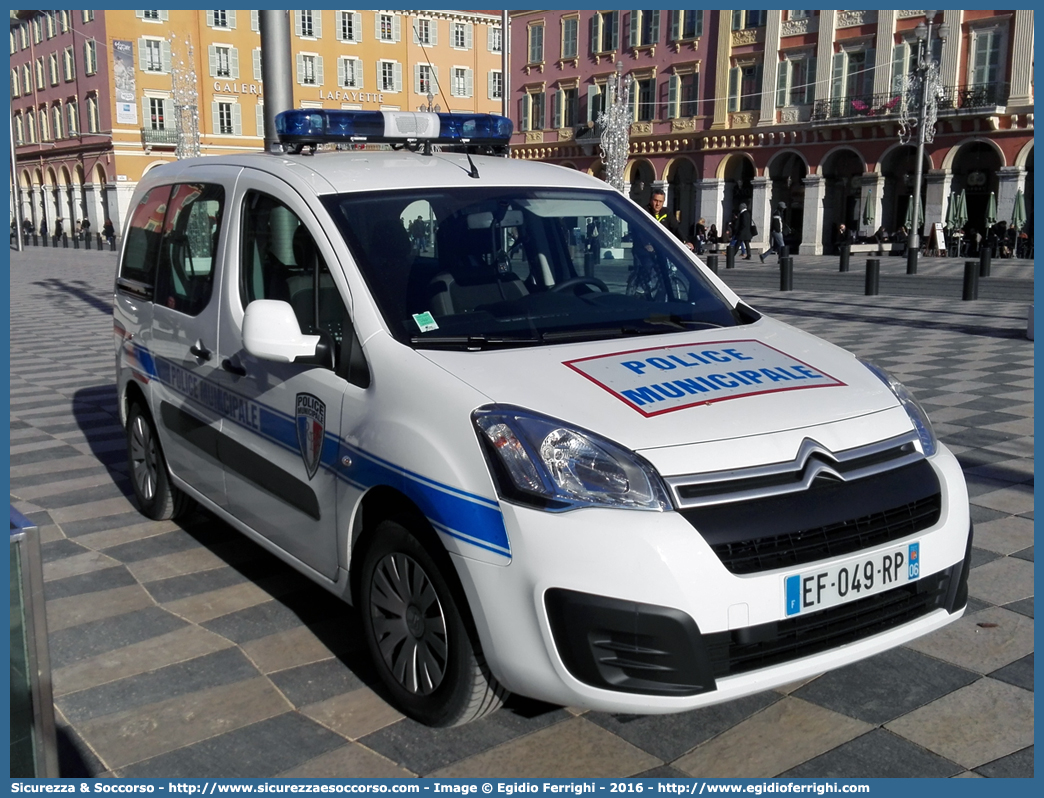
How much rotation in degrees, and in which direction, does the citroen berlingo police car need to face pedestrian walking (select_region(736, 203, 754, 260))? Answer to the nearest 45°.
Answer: approximately 135° to its left

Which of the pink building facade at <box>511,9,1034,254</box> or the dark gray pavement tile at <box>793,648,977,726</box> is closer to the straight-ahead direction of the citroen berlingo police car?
the dark gray pavement tile

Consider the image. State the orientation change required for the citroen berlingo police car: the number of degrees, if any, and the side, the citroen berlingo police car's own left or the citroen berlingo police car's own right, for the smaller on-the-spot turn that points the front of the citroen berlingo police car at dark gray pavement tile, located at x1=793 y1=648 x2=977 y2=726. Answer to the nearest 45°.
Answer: approximately 45° to the citroen berlingo police car's own left

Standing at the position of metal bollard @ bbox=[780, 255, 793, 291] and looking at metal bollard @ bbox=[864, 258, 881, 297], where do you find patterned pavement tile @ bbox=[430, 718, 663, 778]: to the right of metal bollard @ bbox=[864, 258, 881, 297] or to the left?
right

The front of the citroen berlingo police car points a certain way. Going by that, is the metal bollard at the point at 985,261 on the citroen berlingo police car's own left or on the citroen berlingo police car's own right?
on the citroen berlingo police car's own left

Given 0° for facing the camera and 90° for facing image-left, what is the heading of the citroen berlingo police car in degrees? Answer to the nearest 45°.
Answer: approximately 315°

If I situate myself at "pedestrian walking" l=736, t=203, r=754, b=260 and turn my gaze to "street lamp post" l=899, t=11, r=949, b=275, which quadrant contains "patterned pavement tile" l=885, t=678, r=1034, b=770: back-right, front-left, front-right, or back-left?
front-right

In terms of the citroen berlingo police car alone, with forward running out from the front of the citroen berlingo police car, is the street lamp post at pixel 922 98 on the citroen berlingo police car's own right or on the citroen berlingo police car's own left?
on the citroen berlingo police car's own left

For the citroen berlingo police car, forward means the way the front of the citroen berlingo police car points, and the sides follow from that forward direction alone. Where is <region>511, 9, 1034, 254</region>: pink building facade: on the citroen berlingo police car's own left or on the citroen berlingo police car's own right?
on the citroen berlingo police car's own left

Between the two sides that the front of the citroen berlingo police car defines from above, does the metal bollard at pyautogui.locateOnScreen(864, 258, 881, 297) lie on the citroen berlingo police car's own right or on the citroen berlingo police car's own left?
on the citroen berlingo police car's own left

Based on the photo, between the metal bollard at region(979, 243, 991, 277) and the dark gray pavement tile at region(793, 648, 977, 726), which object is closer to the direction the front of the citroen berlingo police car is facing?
the dark gray pavement tile

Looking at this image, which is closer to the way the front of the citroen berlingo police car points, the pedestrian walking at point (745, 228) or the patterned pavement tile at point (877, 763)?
the patterned pavement tile

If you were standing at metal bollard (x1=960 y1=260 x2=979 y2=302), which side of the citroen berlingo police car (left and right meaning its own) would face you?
left

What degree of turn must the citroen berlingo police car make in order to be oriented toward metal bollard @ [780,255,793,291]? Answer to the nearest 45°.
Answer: approximately 135° to its left

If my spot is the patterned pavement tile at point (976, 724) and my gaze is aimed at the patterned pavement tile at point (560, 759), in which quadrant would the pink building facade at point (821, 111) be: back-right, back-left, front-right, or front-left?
back-right
